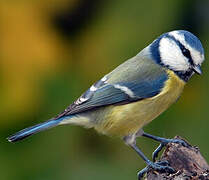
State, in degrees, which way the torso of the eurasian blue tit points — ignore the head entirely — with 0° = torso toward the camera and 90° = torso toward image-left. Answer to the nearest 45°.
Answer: approximately 270°
